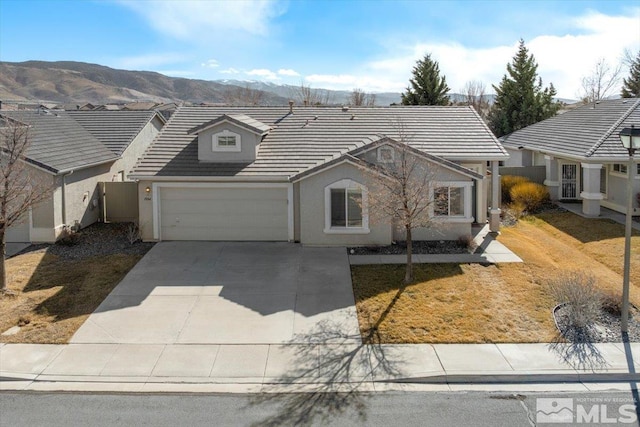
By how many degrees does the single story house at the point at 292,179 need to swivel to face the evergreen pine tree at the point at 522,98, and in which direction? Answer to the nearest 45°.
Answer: approximately 135° to its left

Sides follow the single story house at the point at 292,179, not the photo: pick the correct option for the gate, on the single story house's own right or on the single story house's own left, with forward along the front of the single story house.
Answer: on the single story house's own right

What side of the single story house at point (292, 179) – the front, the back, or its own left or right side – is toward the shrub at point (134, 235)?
right

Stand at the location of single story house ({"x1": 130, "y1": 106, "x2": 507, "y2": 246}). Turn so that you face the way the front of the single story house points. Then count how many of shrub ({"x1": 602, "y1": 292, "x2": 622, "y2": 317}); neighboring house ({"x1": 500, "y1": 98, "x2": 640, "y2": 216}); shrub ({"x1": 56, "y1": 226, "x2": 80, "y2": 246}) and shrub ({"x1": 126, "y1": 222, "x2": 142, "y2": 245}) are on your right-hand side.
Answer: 2

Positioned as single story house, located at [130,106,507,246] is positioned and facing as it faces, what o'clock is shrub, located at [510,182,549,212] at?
The shrub is roughly at 8 o'clock from the single story house.

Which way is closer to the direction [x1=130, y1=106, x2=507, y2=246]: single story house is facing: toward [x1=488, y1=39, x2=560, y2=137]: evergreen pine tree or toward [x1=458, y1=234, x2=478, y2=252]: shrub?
the shrub

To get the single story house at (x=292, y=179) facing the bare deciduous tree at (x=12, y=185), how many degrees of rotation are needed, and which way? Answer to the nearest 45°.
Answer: approximately 45° to its right

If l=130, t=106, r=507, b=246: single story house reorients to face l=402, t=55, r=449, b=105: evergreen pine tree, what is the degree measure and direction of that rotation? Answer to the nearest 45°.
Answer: approximately 180°

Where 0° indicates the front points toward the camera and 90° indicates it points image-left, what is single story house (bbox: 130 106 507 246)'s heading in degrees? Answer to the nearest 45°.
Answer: approximately 0°

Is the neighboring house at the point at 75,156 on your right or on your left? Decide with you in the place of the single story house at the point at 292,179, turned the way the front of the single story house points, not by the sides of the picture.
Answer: on your right

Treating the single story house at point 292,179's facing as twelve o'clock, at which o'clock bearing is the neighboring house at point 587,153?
The neighboring house is roughly at 8 o'clock from the single story house.

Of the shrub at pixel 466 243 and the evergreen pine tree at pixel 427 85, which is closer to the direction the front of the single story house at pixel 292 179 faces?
the shrub

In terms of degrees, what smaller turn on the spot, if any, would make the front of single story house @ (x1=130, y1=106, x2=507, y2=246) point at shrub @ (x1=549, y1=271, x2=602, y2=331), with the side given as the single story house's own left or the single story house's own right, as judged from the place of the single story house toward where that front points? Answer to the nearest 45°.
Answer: approximately 45° to the single story house's own left
